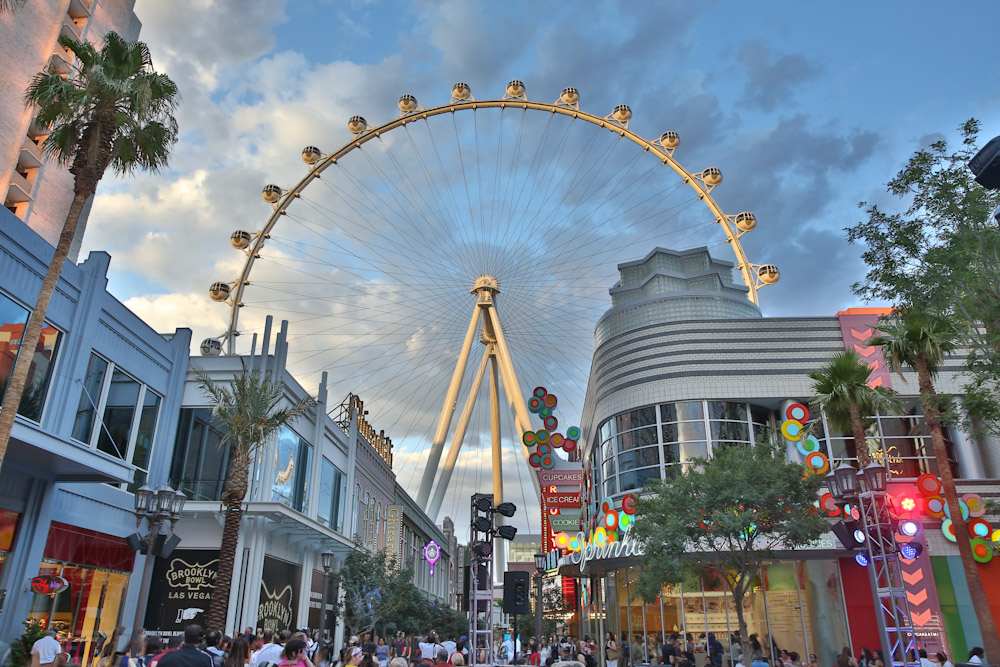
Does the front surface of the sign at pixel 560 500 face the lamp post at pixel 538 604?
yes

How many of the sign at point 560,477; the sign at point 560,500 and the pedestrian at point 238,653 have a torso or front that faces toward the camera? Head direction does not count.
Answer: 2

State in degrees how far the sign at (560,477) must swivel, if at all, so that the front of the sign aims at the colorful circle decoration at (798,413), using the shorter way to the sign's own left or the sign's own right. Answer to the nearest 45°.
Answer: approximately 45° to the sign's own left

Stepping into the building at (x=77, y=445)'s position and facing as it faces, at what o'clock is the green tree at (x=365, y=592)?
The green tree is roughly at 9 o'clock from the building.

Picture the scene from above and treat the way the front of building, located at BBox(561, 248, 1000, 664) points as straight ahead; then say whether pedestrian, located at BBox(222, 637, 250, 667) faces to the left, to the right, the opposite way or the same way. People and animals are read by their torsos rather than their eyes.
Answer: to the right

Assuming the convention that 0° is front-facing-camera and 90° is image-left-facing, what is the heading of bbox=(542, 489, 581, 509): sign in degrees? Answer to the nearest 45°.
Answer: approximately 0°

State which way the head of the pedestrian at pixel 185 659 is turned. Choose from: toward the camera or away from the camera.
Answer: away from the camera

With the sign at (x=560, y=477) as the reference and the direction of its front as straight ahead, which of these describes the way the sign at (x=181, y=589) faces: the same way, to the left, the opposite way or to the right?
to the left

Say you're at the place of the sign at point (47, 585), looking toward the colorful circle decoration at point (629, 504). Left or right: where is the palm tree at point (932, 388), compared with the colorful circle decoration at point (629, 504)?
right
